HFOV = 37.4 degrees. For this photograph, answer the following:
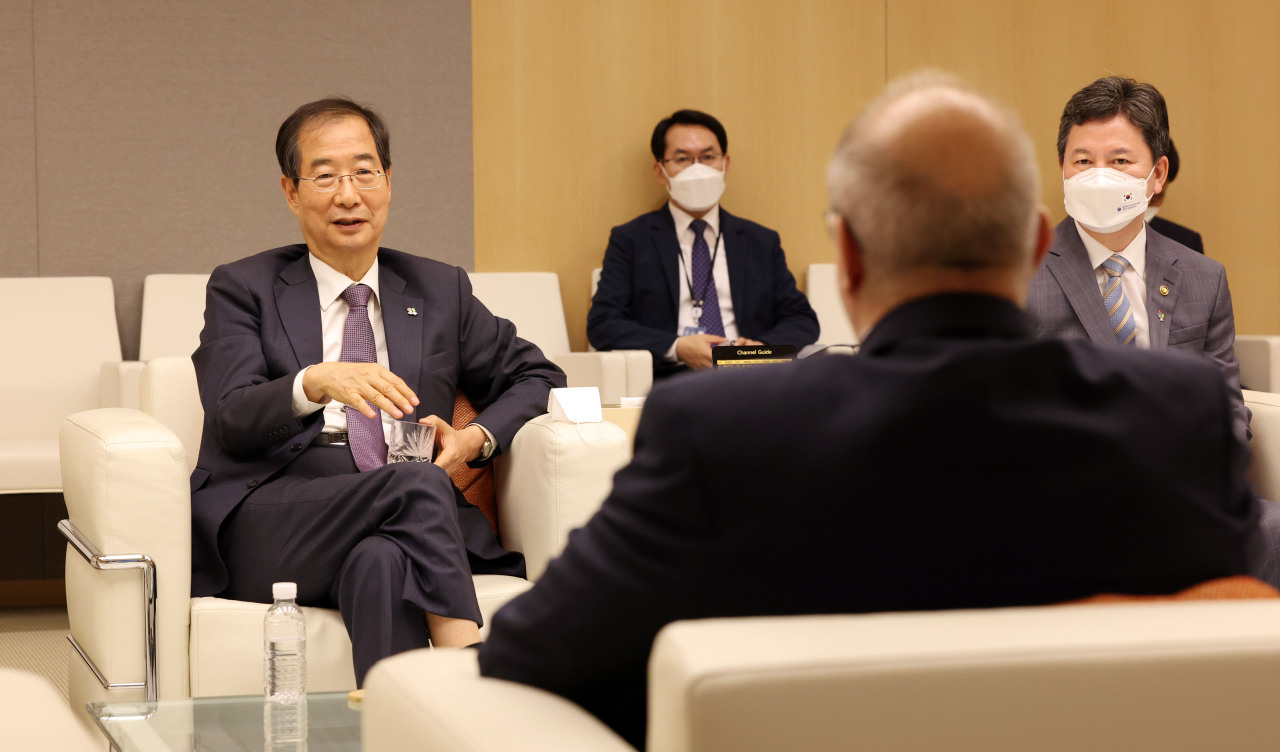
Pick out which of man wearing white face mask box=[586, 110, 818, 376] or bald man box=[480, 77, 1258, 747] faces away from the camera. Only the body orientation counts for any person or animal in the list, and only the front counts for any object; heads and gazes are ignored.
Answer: the bald man

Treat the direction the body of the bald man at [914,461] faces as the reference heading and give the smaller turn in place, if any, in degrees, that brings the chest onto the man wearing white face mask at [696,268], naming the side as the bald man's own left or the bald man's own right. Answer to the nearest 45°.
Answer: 0° — they already face them

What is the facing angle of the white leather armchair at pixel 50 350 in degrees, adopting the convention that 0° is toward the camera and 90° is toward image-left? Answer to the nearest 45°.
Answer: approximately 0°

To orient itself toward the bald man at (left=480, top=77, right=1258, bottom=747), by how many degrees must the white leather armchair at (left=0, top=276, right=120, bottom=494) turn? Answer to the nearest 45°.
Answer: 0° — it already faces them

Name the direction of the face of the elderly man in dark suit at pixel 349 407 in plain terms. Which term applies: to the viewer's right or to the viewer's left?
to the viewer's right

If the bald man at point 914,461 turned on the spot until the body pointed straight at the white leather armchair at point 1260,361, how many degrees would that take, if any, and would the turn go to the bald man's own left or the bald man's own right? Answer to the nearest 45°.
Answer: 0° — they already face it

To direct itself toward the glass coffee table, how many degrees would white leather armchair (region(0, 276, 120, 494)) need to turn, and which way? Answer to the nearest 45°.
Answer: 0° — it already faces it

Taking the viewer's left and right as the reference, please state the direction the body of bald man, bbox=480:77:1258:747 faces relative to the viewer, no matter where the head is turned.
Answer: facing away from the viewer

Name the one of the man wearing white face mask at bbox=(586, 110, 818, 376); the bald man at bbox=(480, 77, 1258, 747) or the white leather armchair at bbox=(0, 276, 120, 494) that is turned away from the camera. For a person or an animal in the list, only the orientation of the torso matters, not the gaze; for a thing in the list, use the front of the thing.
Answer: the bald man
